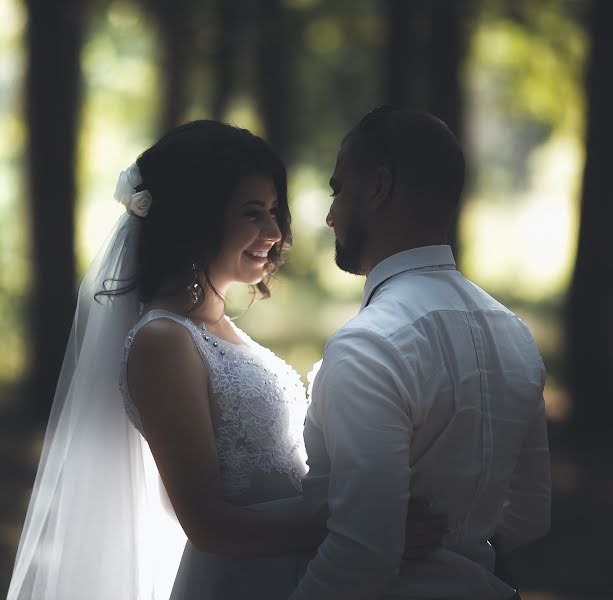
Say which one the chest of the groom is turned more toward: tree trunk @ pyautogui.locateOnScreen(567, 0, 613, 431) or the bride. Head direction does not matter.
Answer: the bride

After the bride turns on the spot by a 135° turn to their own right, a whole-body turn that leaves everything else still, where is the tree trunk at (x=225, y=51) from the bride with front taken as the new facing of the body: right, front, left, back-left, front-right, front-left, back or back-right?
back-right

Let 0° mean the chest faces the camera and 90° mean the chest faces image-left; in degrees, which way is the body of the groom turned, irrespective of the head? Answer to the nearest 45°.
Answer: approximately 135°

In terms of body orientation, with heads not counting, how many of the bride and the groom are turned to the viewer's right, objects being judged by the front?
1

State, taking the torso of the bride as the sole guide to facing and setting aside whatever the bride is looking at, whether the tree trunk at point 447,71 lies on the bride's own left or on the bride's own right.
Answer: on the bride's own left

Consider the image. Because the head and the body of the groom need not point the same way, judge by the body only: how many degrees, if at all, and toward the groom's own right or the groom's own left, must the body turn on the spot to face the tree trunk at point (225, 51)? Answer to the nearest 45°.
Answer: approximately 45° to the groom's own right

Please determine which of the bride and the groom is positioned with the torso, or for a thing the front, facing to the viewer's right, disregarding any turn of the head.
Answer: the bride

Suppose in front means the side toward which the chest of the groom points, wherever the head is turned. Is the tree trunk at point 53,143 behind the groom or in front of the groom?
in front

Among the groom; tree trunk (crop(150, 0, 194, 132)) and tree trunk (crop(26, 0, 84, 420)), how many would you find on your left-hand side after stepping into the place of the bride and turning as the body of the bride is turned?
2

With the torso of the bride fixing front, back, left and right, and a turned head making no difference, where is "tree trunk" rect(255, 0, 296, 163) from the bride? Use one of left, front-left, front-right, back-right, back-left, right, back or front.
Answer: left

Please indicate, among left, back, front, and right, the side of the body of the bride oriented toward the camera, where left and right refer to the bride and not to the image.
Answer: right

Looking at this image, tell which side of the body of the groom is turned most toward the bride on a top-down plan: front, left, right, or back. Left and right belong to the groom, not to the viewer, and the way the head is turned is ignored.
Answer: front

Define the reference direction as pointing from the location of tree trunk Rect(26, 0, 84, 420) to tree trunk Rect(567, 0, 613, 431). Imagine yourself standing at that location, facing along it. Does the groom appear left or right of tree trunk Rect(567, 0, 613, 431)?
right

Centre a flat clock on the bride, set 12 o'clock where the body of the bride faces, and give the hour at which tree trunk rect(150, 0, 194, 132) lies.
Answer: The tree trunk is roughly at 9 o'clock from the bride.
